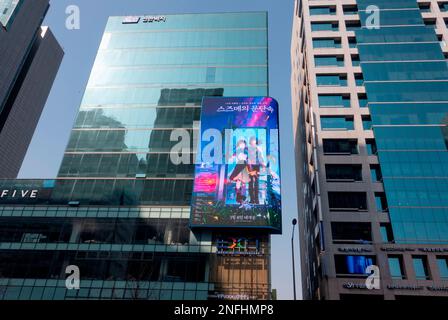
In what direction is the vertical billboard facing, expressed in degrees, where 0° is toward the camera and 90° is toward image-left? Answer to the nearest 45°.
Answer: approximately 0°
